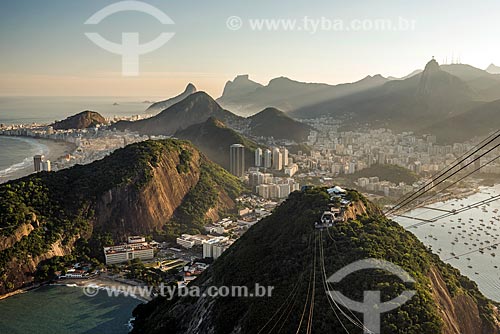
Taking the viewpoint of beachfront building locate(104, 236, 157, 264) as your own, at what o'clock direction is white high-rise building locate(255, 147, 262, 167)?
The white high-rise building is roughly at 7 o'clock from the beachfront building.

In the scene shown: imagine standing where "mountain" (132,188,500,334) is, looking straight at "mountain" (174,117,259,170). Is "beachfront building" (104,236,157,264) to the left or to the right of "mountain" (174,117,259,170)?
left

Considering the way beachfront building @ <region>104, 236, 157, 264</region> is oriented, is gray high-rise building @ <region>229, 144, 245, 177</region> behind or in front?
behind

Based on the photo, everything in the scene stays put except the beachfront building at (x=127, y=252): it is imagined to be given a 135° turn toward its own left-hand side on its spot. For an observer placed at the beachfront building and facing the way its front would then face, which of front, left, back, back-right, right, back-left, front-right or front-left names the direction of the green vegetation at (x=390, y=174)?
front

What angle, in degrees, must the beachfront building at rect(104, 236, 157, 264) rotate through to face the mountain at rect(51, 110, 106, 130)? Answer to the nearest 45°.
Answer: approximately 180°

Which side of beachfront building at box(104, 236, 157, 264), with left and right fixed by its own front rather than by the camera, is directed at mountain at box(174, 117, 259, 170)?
back

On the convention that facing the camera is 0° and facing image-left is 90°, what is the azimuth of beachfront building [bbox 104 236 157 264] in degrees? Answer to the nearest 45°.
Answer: approximately 0°

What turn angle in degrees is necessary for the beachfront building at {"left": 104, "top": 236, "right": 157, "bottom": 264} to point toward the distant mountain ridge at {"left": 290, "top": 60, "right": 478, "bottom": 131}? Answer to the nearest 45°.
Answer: approximately 135° to its left

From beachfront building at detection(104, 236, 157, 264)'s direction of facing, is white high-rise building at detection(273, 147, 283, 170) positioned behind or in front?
behind

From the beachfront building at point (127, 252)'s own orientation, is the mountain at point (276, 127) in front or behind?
behind

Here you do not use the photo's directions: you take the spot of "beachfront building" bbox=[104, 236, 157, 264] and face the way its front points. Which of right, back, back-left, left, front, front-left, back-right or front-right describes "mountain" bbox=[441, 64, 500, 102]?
back-left

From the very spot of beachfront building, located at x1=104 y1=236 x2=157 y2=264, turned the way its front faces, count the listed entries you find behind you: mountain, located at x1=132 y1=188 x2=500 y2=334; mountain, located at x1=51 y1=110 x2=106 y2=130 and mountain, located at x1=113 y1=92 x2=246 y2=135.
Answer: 2
